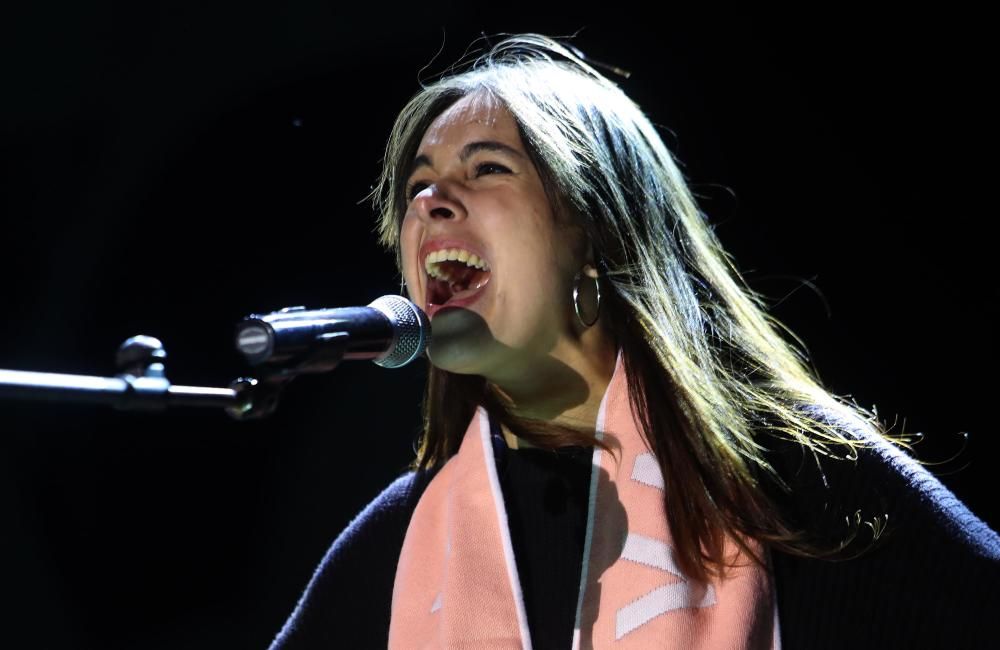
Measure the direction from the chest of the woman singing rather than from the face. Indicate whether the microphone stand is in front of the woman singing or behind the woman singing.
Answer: in front

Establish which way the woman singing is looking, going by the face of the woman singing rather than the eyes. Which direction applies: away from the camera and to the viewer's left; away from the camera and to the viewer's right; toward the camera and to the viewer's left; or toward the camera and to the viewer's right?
toward the camera and to the viewer's left
